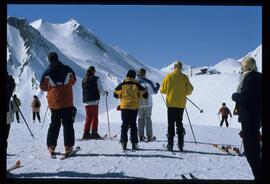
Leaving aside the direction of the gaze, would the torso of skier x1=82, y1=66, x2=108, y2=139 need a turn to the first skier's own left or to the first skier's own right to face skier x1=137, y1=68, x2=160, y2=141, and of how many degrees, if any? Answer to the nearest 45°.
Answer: approximately 45° to the first skier's own right

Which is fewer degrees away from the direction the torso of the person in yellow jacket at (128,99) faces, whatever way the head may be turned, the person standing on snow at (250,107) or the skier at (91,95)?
the skier

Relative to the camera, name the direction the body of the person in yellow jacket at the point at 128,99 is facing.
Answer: away from the camera

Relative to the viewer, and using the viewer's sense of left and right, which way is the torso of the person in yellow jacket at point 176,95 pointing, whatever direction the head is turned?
facing away from the viewer

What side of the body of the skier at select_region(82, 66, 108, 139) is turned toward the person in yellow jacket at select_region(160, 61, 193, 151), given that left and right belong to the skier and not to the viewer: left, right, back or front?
right

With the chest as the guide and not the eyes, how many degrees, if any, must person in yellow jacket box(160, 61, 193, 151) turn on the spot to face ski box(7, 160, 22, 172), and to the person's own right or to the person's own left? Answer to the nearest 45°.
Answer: approximately 135° to the person's own left

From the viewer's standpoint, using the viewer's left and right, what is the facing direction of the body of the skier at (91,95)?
facing away from the viewer and to the right of the viewer

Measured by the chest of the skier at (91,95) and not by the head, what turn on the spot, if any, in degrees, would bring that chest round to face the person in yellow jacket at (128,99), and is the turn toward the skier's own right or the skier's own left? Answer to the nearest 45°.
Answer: approximately 90° to the skier's own right

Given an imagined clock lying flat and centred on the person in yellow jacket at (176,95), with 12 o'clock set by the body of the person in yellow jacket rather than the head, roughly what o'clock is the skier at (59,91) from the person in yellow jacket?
The skier is roughly at 8 o'clock from the person in yellow jacket.

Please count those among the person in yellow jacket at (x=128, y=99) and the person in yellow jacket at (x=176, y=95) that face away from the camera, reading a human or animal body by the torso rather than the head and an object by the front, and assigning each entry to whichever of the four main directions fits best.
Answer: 2
